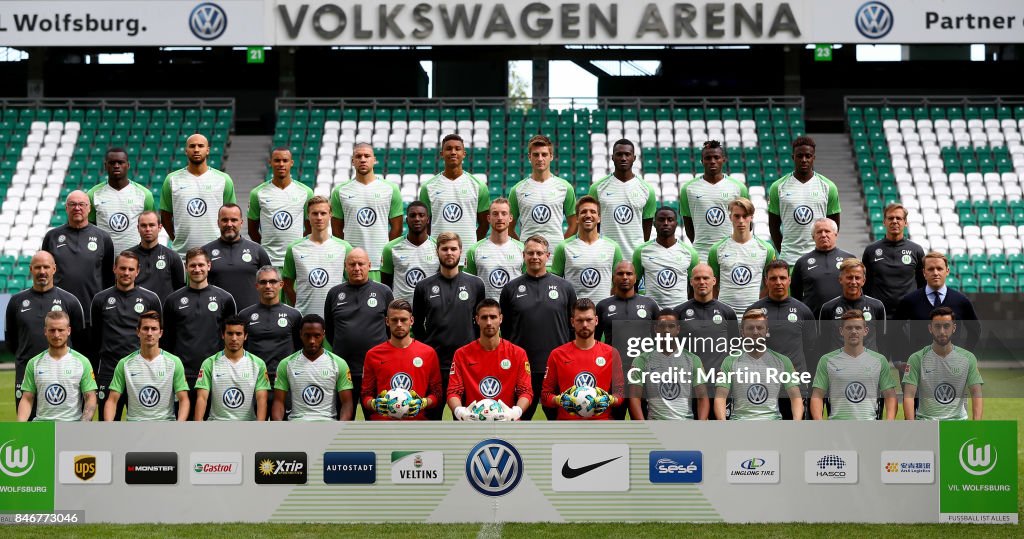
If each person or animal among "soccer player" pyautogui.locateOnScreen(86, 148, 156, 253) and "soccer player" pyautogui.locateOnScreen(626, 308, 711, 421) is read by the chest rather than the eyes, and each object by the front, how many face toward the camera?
2

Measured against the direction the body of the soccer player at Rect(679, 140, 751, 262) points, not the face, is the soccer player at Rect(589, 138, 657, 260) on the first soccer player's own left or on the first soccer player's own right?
on the first soccer player's own right

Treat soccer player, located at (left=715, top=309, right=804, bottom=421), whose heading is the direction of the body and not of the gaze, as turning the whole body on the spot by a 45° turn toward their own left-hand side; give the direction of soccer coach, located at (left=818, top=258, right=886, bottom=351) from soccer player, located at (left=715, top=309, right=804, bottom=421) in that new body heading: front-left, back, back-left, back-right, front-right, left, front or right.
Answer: left

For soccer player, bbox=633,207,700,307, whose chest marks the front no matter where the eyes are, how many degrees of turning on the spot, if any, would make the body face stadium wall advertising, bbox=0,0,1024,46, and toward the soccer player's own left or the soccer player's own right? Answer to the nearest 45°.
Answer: approximately 180°

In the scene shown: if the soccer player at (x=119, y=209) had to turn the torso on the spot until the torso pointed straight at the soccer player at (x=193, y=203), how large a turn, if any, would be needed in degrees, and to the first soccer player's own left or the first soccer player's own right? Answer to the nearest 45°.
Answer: approximately 90° to the first soccer player's own left

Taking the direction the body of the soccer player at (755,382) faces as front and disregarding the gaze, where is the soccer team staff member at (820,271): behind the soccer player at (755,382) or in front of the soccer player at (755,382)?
behind

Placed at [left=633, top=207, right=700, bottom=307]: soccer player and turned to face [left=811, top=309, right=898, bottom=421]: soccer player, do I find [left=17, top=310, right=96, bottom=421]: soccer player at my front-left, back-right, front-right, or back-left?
back-right

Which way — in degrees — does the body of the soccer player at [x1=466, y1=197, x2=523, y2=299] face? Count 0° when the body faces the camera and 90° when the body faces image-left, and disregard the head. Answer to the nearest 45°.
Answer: approximately 0°
